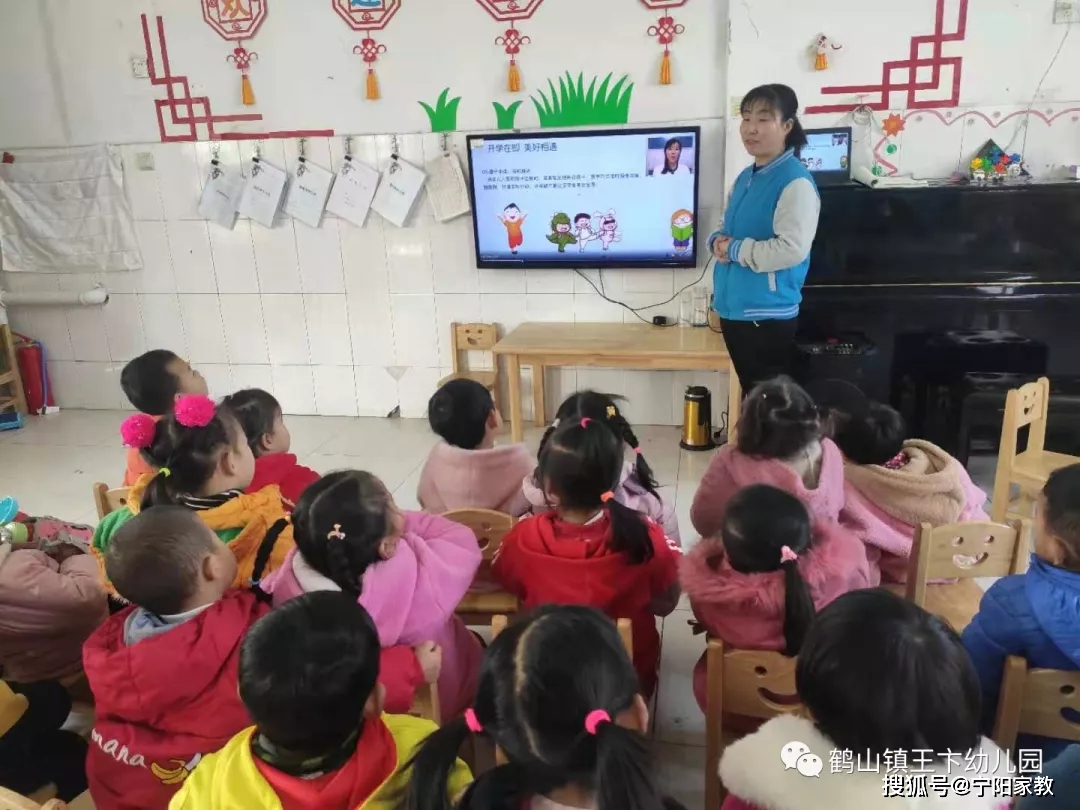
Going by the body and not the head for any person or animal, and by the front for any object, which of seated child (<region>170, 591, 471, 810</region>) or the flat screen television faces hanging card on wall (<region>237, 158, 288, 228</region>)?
the seated child

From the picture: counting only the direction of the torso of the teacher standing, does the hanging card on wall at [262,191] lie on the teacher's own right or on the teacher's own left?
on the teacher's own right

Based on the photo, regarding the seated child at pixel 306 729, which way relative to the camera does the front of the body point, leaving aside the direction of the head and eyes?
away from the camera

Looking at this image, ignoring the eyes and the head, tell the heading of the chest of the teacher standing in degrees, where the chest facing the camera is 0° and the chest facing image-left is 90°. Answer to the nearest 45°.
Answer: approximately 45°

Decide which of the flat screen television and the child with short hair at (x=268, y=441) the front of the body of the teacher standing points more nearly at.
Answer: the child with short hair

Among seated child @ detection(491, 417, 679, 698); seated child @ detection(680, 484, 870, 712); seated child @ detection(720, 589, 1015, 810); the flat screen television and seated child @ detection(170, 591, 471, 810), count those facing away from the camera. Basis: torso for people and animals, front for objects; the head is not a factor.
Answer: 4

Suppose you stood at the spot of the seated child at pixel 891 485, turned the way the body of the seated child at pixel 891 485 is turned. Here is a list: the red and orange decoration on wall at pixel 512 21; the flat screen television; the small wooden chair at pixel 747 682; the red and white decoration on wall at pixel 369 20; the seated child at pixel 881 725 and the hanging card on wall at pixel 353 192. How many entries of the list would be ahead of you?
4

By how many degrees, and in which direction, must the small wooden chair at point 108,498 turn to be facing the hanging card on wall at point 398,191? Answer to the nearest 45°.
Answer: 0° — it already faces it

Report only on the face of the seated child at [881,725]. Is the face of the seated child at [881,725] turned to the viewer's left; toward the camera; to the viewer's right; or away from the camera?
away from the camera

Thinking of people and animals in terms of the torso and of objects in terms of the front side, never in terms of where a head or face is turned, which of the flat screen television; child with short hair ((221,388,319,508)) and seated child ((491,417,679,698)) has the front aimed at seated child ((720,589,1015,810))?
the flat screen television

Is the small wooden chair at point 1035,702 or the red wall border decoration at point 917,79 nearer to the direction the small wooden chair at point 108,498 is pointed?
the red wall border decoration

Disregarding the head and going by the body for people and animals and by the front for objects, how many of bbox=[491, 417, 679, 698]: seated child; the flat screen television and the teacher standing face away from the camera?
1

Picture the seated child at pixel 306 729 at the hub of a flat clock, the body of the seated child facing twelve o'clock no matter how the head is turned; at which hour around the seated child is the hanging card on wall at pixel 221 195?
The hanging card on wall is roughly at 12 o'clock from the seated child.

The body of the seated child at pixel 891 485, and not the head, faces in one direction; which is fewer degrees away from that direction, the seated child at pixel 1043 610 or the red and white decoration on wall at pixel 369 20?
the red and white decoration on wall

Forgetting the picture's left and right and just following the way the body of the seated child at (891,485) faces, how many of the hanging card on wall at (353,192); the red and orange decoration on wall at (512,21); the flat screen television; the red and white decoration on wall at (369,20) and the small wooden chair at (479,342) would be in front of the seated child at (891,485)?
5

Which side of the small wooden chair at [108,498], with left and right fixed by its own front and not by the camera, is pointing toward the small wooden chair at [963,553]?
right

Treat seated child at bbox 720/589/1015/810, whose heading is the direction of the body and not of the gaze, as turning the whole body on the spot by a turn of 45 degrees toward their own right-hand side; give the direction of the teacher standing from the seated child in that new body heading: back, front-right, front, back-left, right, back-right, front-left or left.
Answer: front-left

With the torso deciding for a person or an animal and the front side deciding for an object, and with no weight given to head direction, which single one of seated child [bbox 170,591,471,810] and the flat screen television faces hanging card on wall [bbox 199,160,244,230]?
the seated child

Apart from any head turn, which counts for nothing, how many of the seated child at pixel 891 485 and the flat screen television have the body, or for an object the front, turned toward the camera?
1

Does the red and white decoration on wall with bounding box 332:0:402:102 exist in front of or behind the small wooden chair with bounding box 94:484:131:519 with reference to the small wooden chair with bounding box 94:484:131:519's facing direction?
in front

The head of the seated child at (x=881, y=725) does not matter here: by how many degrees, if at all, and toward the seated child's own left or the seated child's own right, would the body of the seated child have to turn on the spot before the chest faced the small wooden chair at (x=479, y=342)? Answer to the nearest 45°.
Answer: approximately 45° to the seated child's own left
